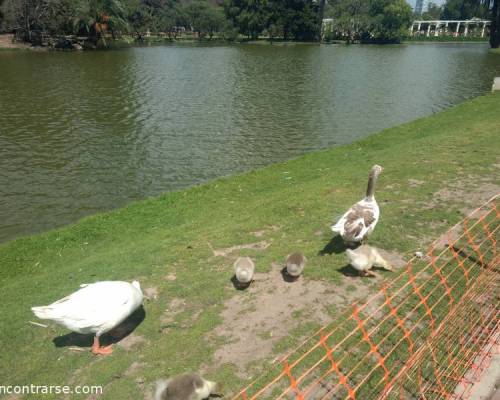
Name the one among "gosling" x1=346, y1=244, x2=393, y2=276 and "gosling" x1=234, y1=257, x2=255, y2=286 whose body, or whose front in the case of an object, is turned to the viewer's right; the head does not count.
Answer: "gosling" x1=346, y1=244, x2=393, y2=276

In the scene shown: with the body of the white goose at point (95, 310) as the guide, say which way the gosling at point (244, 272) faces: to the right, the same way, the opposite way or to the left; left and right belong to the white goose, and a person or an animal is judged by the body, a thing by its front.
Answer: to the left

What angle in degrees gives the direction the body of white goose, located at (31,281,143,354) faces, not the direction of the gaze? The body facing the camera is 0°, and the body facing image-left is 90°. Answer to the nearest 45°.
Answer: approximately 270°

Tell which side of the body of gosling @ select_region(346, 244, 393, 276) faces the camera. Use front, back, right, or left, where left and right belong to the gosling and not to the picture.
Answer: right

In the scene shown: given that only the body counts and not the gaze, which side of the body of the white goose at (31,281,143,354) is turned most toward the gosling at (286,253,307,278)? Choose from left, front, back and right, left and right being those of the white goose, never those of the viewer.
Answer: front

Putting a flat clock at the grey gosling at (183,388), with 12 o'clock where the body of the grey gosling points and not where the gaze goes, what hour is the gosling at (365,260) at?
The gosling is roughly at 11 o'clock from the grey gosling.

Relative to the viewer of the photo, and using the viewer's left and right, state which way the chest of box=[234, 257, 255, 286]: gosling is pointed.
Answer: facing away from the viewer

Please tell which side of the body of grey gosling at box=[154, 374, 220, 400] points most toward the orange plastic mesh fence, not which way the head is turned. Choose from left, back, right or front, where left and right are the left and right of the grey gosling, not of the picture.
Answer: front

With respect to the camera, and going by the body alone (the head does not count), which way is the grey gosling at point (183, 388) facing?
to the viewer's right

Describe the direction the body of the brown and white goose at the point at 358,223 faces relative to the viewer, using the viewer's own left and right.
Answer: facing away from the viewer and to the right of the viewer

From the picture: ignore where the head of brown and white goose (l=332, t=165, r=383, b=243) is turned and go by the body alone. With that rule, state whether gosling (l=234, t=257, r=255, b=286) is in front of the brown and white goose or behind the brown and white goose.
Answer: behind

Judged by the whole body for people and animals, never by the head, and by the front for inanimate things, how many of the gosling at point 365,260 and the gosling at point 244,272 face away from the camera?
1

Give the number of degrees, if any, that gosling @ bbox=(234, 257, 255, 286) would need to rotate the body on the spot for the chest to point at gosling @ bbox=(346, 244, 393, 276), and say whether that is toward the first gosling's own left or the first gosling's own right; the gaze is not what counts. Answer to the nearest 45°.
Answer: approximately 90° to the first gosling's own right

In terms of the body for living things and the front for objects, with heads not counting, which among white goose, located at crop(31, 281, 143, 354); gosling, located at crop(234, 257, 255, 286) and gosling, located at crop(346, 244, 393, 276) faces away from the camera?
gosling, located at crop(234, 257, 255, 286)
